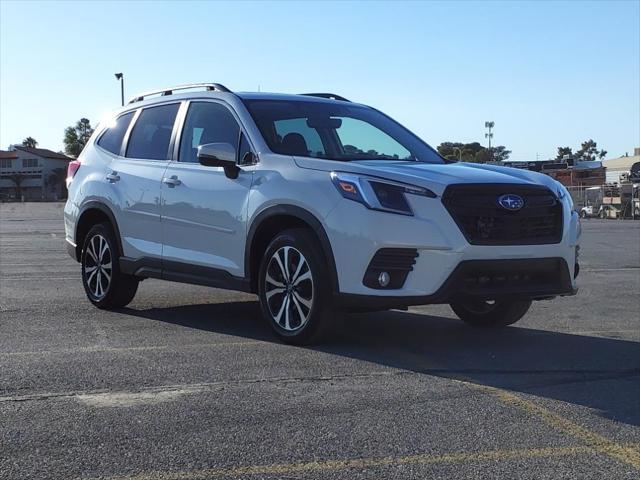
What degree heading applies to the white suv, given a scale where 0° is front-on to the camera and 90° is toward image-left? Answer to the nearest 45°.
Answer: approximately 315°
